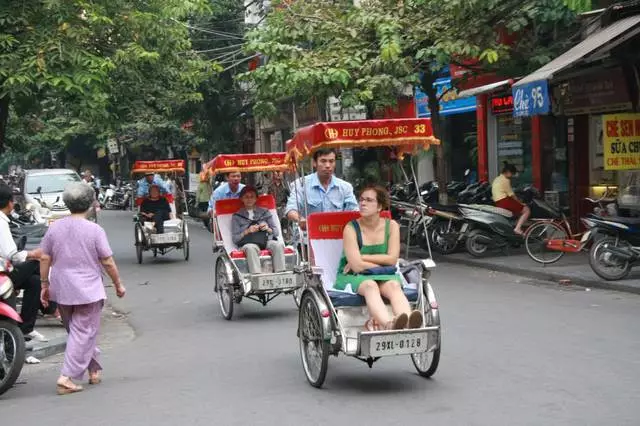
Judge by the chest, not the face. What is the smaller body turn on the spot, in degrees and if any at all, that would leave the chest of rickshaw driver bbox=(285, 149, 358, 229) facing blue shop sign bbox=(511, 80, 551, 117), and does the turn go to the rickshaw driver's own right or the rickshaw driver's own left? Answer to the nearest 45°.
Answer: approximately 135° to the rickshaw driver's own left

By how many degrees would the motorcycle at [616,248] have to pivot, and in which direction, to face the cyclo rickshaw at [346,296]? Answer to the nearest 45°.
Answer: approximately 90° to its right

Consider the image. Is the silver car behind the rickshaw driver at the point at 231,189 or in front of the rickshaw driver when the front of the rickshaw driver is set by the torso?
behind

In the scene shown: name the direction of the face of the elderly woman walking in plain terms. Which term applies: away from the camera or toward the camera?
away from the camera

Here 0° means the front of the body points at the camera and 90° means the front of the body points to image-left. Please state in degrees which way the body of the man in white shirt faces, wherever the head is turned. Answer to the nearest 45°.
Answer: approximately 270°

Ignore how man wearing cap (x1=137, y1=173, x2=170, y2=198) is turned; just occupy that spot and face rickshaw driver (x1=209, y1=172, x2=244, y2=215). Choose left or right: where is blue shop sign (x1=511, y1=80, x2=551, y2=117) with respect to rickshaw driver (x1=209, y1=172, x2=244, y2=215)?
left

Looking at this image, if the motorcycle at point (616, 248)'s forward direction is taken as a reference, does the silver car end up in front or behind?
behind

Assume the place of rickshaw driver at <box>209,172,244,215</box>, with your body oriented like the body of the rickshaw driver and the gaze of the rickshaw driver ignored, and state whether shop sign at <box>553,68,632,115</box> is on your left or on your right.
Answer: on your left

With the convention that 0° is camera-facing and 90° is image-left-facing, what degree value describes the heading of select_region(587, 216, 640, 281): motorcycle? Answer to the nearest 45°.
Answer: approximately 270°
